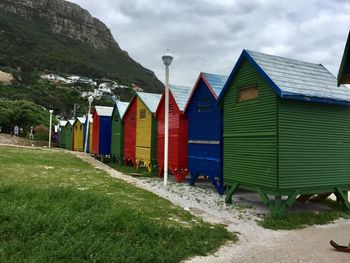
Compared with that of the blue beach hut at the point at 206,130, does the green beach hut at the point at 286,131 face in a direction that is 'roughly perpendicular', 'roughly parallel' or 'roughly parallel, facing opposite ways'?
roughly parallel

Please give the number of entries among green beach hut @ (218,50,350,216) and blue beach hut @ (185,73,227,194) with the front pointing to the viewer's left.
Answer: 0
